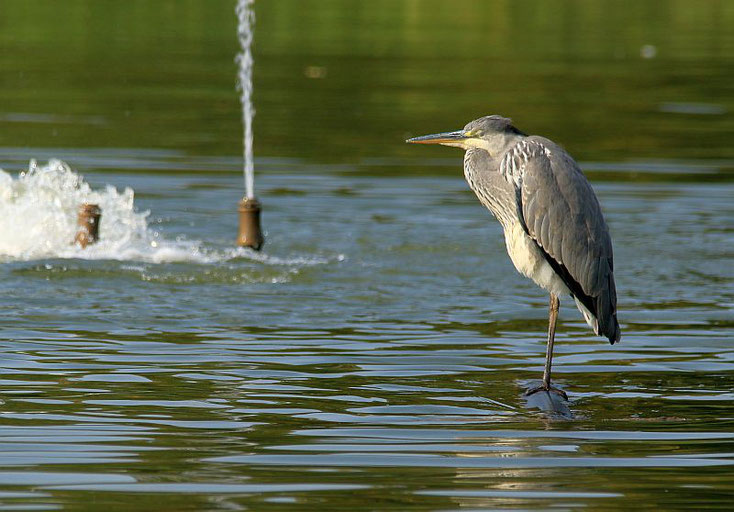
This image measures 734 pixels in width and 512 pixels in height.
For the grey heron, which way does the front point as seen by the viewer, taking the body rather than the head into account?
to the viewer's left

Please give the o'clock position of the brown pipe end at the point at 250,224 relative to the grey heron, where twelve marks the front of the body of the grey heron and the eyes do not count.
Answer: The brown pipe end is roughly at 2 o'clock from the grey heron.

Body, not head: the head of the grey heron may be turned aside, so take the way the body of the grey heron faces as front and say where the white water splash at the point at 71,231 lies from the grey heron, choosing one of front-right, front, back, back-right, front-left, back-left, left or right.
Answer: front-right
